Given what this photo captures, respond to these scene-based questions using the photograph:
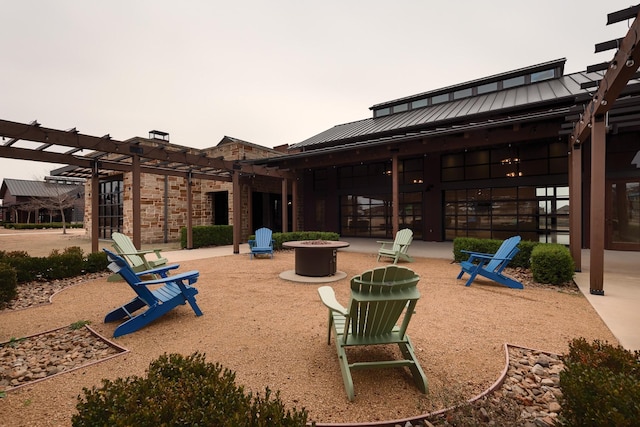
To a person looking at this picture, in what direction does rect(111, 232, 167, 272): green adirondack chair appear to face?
facing the viewer and to the right of the viewer

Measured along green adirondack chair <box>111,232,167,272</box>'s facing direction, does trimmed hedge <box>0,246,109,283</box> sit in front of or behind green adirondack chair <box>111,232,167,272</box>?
behind

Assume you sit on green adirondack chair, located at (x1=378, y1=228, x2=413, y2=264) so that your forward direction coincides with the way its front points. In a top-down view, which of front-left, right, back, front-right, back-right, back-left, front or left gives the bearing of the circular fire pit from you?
front

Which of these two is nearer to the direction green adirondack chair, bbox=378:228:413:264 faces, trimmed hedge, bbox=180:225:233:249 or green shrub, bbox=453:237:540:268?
the trimmed hedge

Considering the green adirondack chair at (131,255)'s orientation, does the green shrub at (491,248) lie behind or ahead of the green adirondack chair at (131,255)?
ahead

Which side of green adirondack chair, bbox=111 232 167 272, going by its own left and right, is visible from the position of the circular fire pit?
front

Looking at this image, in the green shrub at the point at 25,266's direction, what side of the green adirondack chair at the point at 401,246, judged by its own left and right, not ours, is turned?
front

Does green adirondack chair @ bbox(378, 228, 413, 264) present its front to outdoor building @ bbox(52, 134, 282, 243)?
no

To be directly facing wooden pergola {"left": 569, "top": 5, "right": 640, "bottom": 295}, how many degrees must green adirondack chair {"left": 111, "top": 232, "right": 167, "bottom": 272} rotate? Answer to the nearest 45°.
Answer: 0° — it already faces it

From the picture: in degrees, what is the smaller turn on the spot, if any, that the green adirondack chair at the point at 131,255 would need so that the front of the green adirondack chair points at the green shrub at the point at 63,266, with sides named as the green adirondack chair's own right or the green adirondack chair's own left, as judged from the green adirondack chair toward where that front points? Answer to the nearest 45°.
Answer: approximately 180°

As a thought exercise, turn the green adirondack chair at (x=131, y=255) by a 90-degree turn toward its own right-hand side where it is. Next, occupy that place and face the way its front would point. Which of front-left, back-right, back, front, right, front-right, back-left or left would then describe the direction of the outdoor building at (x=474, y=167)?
back-left

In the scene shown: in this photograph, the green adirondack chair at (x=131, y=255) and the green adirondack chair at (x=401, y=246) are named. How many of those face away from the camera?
0

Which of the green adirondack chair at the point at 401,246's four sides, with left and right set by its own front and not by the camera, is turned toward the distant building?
right

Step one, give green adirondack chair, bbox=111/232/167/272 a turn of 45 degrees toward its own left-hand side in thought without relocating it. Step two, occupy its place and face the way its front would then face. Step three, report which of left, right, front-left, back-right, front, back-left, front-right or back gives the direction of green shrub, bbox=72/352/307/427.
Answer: right

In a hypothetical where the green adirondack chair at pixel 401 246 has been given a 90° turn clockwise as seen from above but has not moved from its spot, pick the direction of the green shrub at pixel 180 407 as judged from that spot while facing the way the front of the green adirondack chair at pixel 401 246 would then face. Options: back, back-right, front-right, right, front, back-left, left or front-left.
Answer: back-left

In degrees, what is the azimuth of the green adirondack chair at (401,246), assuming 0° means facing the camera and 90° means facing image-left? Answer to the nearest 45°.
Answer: approximately 45°

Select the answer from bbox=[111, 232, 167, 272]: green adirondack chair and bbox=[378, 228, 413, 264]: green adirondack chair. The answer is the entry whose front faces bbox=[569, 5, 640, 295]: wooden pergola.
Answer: bbox=[111, 232, 167, 272]: green adirondack chair

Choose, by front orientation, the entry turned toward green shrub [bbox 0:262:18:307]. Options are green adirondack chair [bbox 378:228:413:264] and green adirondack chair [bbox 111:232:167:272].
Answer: green adirondack chair [bbox 378:228:413:264]
